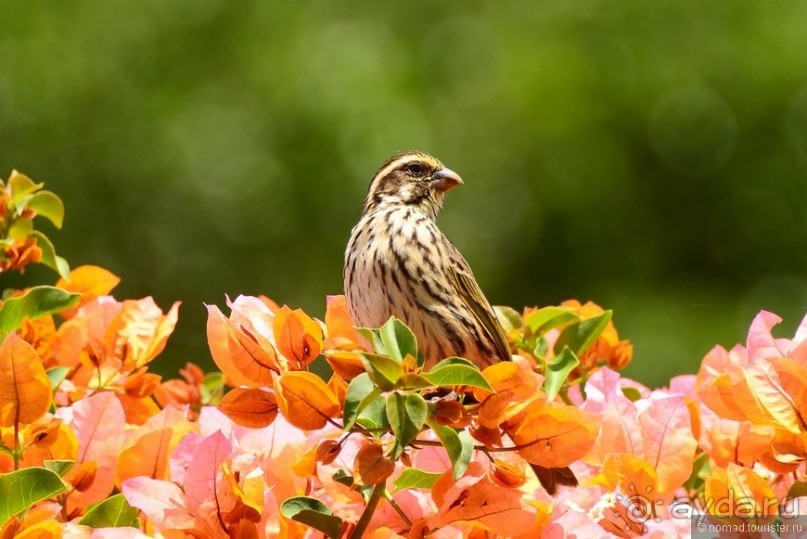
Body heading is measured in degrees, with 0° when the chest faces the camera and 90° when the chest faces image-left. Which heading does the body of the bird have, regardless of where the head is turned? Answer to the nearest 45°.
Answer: approximately 45°
